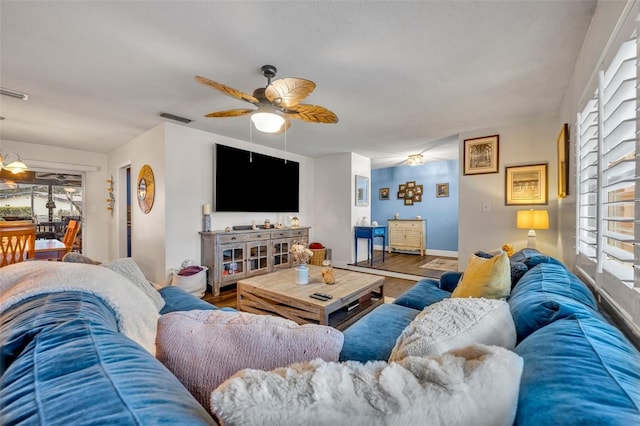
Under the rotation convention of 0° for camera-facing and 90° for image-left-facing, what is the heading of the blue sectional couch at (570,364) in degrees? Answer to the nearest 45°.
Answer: approximately 90°

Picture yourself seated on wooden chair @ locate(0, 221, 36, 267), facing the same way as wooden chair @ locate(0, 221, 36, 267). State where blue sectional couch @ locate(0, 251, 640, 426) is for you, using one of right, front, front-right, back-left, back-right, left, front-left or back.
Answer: back

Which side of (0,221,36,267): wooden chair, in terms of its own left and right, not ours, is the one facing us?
back

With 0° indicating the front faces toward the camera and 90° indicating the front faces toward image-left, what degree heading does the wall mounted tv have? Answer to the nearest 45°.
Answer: approximately 315°

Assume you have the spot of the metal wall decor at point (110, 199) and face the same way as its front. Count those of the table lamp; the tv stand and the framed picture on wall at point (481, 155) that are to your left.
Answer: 3

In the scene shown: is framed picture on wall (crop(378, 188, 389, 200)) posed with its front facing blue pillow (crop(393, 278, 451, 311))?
yes

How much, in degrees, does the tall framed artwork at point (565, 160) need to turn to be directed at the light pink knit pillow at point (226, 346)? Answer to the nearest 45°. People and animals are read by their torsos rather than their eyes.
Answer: approximately 90° to its left

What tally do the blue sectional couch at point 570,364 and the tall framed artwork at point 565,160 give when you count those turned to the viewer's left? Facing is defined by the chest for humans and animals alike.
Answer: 2

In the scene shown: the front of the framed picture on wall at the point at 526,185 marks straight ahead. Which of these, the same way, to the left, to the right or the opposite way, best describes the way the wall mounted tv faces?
to the left

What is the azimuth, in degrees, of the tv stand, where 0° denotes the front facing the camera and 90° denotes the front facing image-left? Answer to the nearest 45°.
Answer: approximately 315°

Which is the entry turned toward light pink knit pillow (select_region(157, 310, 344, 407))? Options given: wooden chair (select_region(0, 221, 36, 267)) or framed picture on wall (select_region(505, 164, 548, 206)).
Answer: the framed picture on wall
